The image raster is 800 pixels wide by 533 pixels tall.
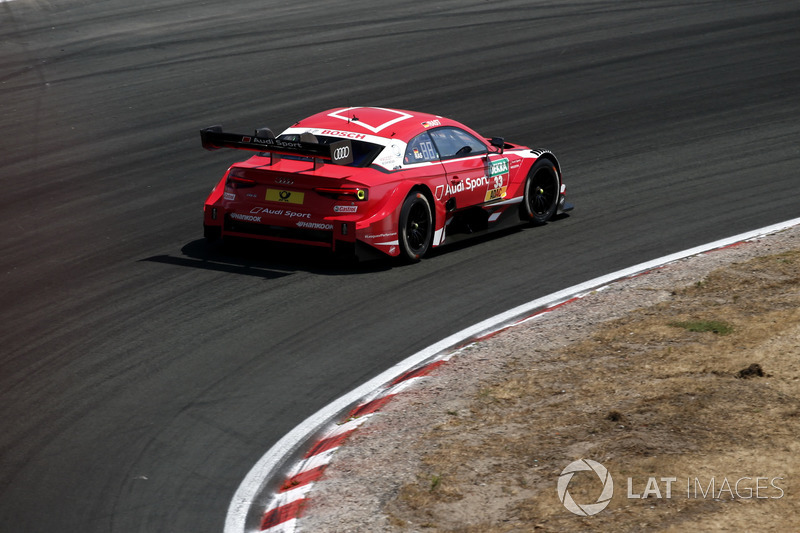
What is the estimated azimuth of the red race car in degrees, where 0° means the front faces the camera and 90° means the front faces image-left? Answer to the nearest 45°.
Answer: approximately 225°
